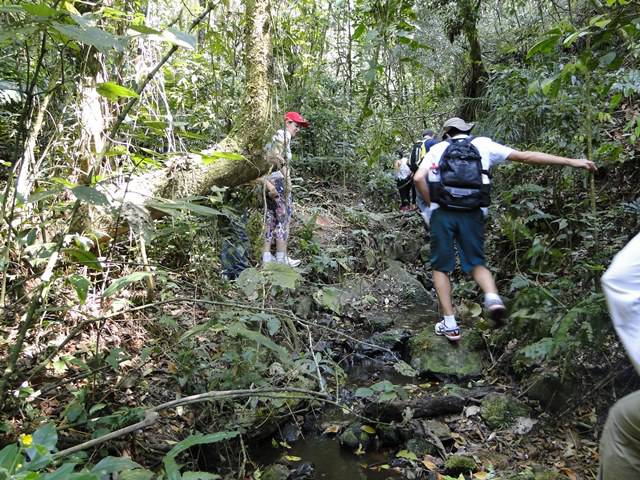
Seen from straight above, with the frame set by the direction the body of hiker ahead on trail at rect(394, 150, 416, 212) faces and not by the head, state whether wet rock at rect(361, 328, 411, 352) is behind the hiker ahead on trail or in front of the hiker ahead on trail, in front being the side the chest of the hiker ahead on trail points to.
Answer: behind

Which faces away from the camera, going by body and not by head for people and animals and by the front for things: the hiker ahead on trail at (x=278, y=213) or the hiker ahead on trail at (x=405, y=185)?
the hiker ahead on trail at (x=405, y=185)

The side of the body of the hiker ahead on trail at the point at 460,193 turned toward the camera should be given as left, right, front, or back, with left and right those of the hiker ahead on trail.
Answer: back

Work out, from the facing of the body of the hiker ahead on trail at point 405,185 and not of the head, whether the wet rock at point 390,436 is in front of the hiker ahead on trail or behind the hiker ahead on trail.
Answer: behind

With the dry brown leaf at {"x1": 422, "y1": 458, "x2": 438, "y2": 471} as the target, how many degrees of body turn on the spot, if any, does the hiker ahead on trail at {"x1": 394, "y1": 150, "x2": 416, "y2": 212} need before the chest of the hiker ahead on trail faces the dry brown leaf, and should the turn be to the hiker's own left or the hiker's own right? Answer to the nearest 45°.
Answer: approximately 180°

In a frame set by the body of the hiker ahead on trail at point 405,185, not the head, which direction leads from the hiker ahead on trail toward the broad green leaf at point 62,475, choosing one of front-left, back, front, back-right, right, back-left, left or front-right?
back

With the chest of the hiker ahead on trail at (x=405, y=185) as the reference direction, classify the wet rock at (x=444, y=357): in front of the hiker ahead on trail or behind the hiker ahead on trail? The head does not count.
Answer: behind

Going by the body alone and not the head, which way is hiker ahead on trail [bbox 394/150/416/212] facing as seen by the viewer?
away from the camera

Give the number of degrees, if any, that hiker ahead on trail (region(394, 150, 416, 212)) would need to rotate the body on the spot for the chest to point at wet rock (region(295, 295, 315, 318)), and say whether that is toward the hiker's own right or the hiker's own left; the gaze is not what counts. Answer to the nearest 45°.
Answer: approximately 180°

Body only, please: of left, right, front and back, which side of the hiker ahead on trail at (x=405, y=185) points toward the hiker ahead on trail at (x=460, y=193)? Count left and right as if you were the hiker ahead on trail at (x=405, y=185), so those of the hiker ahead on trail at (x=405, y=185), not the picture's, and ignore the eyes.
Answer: back
